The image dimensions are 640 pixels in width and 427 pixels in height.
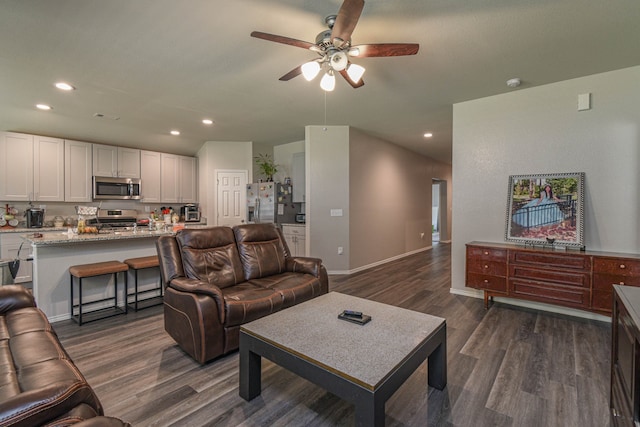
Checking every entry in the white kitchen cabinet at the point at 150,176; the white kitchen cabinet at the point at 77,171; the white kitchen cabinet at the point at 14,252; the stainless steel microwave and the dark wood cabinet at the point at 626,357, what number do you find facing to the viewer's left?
1

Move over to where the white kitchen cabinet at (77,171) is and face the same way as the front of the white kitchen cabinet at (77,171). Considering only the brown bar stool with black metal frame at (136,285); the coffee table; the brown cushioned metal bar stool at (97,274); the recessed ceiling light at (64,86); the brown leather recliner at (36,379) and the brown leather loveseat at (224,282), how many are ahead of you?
6

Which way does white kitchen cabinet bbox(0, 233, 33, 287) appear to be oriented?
toward the camera

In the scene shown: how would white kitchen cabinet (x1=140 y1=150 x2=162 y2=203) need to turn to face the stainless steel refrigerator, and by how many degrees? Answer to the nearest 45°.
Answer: approximately 45° to its left

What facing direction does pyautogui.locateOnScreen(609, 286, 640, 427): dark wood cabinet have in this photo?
to the viewer's left

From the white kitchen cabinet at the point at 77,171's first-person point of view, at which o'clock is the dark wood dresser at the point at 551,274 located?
The dark wood dresser is roughly at 11 o'clock from the white kitchen cabinet.

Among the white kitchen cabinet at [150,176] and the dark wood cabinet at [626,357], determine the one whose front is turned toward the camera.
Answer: the white kitchen cabinet

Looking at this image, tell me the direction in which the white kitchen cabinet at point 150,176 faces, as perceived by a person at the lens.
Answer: facing the viewer

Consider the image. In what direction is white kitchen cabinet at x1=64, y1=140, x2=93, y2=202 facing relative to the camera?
toward the camera

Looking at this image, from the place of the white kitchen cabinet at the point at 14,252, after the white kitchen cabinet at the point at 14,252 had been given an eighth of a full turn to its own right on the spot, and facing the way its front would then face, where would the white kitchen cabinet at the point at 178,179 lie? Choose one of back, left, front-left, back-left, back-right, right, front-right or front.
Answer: back-left

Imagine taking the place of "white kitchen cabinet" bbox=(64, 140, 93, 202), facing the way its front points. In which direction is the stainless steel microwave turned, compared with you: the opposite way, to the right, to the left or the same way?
the same way

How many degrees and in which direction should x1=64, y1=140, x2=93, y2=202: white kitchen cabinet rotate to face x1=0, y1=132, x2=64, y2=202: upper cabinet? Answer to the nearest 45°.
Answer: approximately 90° to its right

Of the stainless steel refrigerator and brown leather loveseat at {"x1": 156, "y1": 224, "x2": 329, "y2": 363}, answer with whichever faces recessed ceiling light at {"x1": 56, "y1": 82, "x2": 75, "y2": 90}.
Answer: the stainless steel refrigerator

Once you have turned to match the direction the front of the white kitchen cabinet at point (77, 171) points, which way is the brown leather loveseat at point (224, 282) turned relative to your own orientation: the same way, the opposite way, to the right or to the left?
the same way

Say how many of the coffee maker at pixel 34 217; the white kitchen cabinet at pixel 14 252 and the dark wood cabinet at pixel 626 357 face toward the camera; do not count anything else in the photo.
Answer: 2

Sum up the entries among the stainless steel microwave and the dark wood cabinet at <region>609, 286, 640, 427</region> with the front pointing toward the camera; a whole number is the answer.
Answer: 1

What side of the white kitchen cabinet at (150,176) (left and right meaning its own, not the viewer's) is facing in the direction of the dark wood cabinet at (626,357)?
front

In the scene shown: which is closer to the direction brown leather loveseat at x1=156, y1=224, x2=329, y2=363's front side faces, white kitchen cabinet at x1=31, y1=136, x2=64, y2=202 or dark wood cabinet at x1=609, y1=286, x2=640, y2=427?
the dark wood cabinet

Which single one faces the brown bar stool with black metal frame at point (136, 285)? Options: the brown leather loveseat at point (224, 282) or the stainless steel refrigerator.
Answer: the stainless steel refrigerator

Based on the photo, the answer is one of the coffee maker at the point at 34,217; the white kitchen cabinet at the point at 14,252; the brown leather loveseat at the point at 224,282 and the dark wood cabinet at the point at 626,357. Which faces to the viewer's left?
the dark wood cabinet

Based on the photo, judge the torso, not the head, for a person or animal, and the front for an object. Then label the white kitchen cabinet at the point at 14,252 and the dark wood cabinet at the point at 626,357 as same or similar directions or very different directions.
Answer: very different directions
